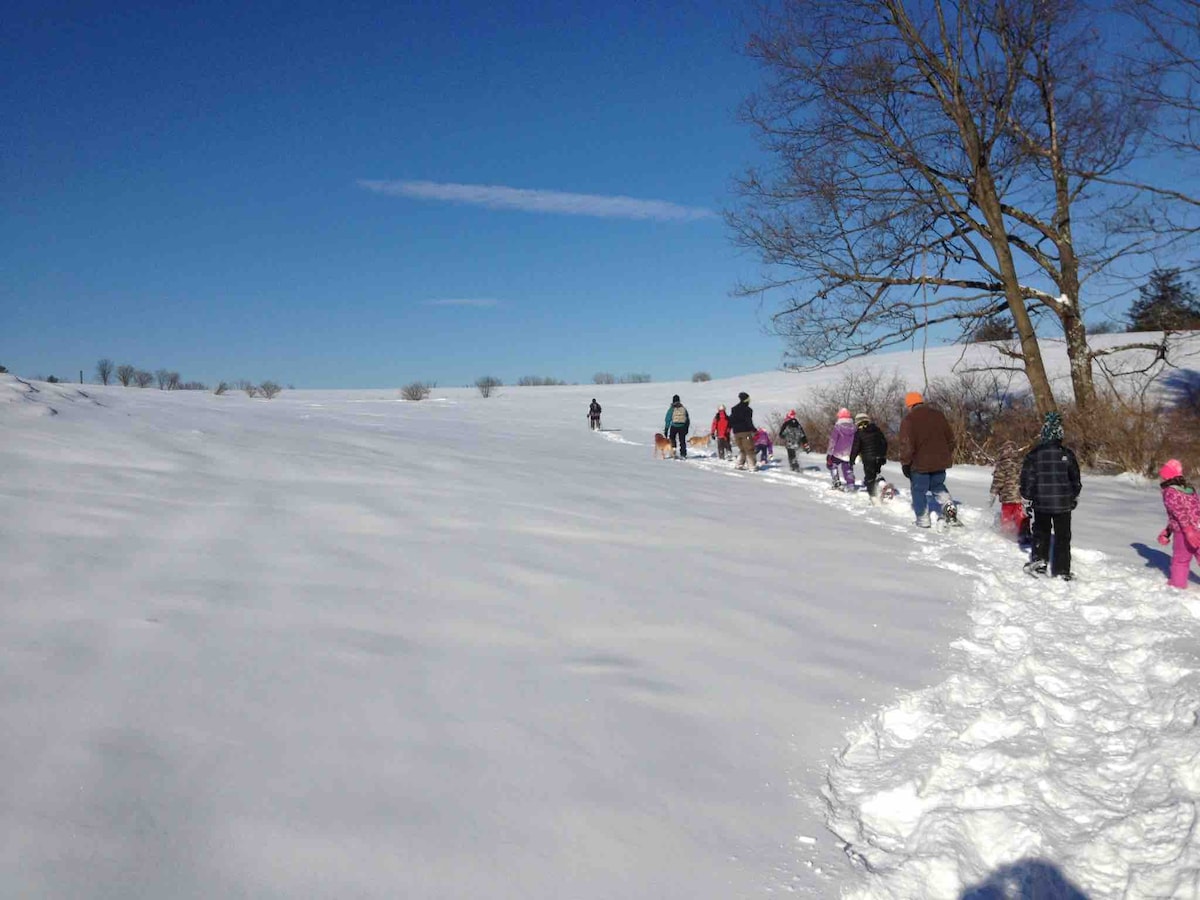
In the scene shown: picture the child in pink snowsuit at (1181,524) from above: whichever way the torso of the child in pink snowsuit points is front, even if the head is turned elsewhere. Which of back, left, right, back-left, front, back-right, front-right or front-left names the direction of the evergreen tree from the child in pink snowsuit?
front-right

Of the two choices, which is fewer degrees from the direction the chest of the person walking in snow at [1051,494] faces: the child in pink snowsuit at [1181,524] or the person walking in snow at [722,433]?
the person walking in snow

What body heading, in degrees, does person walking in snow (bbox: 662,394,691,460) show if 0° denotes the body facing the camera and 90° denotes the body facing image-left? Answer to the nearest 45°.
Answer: approximately 135°

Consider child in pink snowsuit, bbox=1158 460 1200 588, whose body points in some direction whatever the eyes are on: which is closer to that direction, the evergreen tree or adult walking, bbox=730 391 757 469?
the adult walking

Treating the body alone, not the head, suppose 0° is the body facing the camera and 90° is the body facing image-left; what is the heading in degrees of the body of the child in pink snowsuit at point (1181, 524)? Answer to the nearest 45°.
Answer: approximately 135°

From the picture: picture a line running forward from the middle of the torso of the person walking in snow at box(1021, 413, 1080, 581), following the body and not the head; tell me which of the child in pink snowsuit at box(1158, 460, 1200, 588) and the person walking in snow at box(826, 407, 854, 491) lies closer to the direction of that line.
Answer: the person walking in snow

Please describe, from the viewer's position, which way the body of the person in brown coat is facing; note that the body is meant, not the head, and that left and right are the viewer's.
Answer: facing away from the viewer and to the left of the viewer

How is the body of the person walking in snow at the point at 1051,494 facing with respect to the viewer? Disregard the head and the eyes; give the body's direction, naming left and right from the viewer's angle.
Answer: facing away from the viewer

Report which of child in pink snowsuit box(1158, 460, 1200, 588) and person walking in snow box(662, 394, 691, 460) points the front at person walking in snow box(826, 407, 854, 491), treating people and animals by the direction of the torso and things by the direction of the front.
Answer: the child in pink snowsuit

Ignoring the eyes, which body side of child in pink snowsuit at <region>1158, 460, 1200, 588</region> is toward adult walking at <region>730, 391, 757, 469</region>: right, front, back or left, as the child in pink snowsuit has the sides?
front

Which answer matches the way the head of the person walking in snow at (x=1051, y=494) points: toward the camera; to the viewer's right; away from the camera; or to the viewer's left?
away from the camera

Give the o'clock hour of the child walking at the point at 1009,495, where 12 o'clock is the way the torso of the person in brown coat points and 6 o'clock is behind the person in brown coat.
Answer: The child walking is roughly at 5 o'clock from the person in brown coat.

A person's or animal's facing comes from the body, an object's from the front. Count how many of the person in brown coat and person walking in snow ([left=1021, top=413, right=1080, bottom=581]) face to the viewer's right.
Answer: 0

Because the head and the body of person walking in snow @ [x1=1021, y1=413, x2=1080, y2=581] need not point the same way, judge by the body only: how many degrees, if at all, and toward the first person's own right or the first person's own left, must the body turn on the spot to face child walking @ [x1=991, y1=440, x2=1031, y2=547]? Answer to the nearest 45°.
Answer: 0° — they already face them

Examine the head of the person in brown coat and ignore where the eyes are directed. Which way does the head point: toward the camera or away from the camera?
away from the camera

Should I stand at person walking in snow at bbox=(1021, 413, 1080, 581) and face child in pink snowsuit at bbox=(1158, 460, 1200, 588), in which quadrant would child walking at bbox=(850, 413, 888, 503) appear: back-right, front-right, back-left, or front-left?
back-left

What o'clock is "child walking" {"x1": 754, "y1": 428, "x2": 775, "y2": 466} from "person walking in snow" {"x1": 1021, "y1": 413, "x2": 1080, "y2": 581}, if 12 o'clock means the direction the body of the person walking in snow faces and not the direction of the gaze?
The child walking is roughly at 11 o'clock from the person walking in snow.
